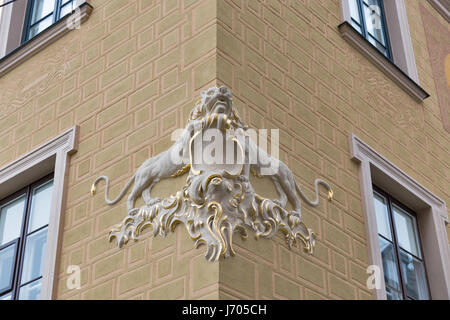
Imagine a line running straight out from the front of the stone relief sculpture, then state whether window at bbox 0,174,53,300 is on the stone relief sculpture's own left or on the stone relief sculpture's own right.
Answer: on the stone relief sculpture's own right

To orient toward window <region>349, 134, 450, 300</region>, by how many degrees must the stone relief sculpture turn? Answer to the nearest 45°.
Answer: approximately 135° to its left

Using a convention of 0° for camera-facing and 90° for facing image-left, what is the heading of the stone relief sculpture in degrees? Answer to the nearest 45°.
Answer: approximately 0°
